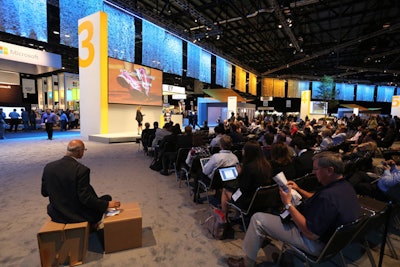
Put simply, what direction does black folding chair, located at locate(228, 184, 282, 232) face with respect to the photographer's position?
facing away from the viewer and to the left of the viewer

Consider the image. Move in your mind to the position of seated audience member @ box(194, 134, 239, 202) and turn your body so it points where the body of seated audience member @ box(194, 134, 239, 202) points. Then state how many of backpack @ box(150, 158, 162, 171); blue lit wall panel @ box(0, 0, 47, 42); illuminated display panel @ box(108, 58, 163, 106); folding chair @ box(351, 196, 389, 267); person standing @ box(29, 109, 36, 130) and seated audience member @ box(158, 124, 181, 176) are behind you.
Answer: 1

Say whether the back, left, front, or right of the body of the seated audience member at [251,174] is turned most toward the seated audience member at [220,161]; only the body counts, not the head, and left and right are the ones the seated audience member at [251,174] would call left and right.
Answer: front

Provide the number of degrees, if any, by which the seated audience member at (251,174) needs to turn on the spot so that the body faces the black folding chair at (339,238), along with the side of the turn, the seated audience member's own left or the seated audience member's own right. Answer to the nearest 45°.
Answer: approximately 180°

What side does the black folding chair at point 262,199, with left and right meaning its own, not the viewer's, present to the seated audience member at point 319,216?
back

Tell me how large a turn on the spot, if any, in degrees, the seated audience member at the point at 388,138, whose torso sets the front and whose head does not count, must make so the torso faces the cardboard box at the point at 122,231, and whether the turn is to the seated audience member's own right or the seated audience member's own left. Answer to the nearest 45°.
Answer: approximately 90° to the seated audience member's own left

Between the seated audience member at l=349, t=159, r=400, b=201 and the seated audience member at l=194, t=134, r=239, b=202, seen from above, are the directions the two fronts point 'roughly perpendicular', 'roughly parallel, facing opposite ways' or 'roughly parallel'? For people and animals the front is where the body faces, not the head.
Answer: roughly parallel

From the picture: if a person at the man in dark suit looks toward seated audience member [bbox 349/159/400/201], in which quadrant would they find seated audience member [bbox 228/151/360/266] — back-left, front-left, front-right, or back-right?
front-right

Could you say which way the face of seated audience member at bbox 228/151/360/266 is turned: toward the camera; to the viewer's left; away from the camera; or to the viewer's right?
to the viewer's left

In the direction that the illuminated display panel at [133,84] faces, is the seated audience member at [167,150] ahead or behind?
ahead

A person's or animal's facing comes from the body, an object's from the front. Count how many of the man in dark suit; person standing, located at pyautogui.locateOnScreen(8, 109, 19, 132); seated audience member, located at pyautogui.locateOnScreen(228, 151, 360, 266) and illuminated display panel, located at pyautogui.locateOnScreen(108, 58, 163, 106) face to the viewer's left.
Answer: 1

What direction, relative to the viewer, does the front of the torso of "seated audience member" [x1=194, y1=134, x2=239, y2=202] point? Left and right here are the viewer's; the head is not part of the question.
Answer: facing away from the viewer and to the left of the viewer

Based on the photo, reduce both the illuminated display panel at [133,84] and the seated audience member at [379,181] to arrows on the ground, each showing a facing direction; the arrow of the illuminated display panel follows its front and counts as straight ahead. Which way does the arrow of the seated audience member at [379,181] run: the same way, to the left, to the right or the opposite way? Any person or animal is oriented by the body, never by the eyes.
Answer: the opposite way

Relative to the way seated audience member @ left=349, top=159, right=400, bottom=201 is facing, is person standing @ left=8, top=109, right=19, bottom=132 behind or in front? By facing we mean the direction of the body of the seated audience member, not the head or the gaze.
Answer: in front

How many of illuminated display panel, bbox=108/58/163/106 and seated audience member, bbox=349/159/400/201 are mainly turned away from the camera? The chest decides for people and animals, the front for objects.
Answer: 0
